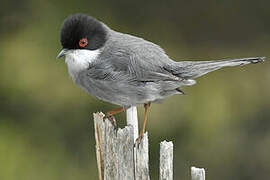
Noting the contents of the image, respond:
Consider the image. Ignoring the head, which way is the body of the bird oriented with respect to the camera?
to the viewer's left
